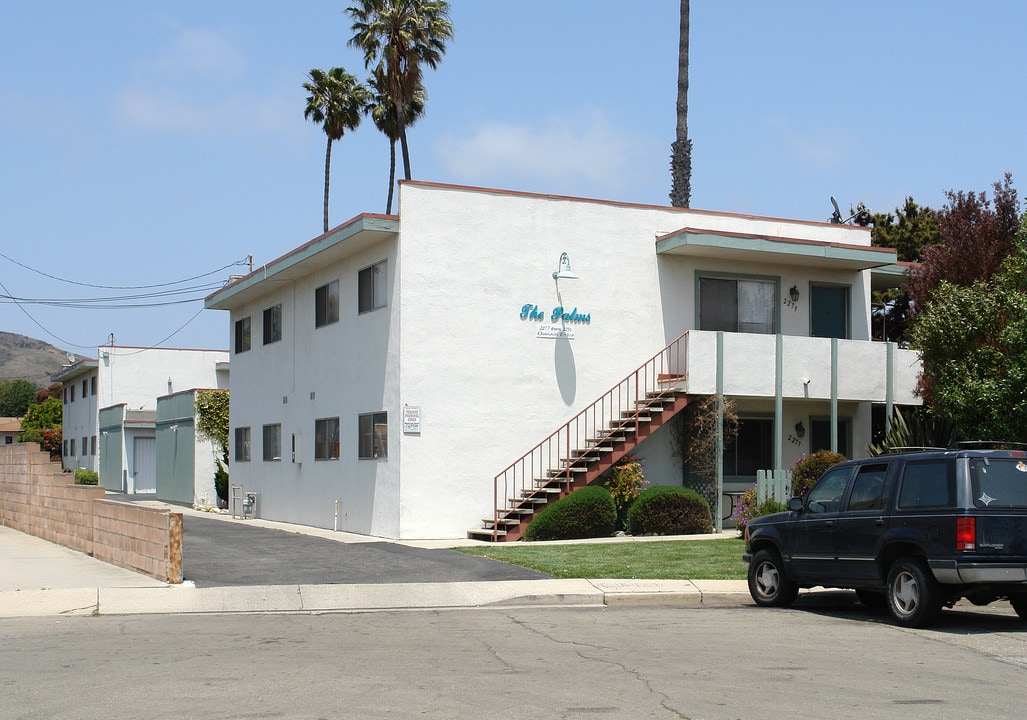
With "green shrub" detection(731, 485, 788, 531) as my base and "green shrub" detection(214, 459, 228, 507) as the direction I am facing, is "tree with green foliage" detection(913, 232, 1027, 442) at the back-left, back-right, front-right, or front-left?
back-right

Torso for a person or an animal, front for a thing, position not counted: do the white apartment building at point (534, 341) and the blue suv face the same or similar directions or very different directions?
very different directions

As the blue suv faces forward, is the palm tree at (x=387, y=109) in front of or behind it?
in front

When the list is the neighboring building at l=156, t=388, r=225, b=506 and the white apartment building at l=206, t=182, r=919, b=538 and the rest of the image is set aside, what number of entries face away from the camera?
0

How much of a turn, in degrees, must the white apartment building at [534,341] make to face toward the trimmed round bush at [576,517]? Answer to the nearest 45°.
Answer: approximately 45° to its right

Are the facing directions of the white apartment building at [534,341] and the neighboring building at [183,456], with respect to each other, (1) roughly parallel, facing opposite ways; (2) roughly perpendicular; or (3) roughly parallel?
roughly perpendicular

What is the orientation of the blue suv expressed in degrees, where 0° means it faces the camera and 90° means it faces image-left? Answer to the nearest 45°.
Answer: approximately 135°
